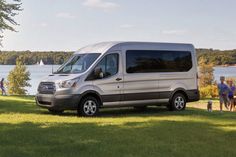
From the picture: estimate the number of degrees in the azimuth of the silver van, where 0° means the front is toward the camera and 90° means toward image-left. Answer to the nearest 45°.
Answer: approximately 45°
